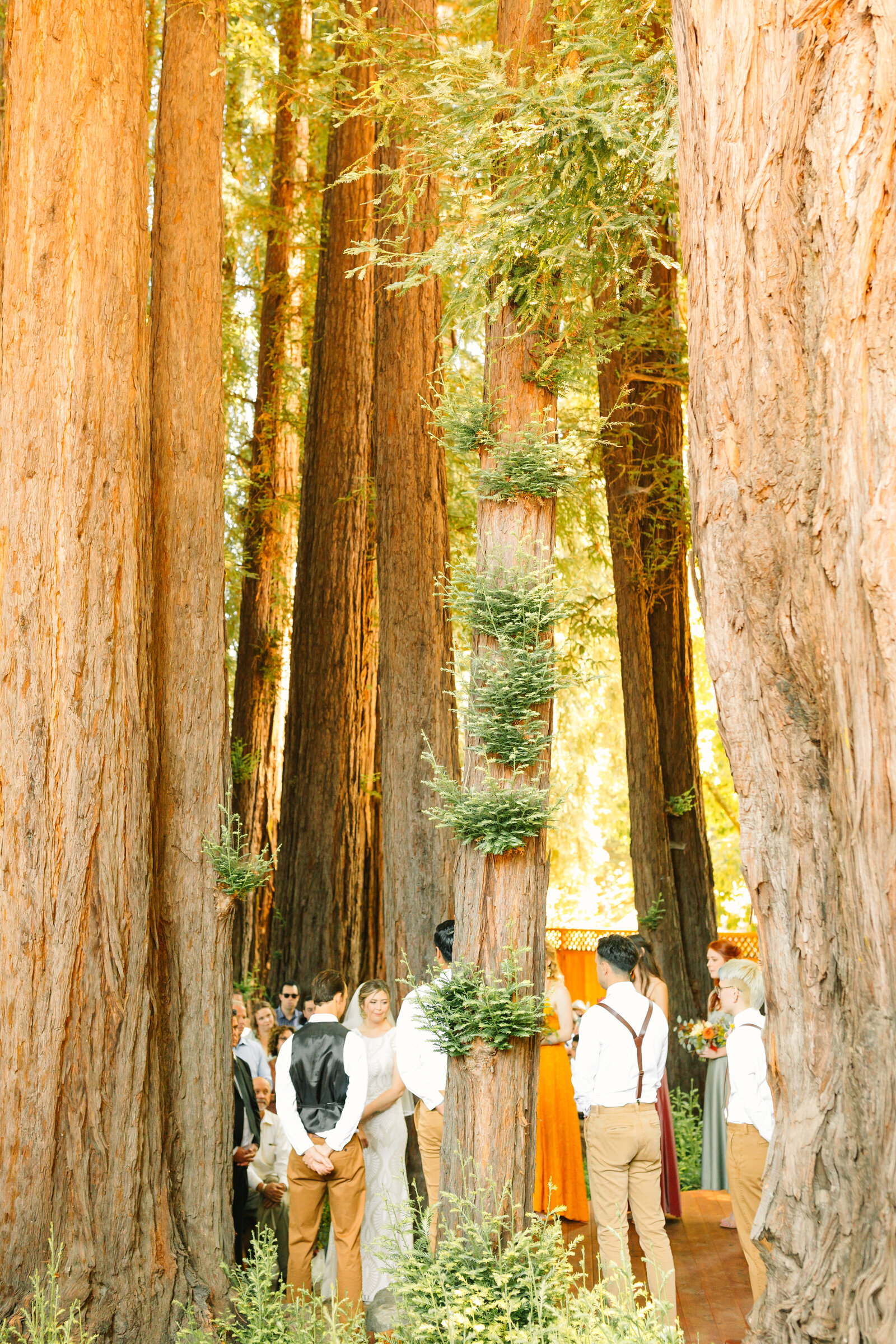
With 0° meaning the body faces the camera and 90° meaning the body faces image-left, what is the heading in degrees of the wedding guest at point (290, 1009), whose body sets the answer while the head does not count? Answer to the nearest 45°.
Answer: approximately 0°

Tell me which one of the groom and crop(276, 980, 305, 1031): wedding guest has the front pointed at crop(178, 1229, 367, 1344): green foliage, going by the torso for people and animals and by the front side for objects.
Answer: the wedding guest

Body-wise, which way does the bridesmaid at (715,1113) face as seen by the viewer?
to the viewer's left

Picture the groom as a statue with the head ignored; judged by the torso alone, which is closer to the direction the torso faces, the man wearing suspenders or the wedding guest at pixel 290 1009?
the wedding guest

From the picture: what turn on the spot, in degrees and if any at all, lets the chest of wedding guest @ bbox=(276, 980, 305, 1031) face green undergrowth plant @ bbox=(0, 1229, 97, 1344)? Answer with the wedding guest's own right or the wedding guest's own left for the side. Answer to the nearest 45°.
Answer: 0° — they already face it

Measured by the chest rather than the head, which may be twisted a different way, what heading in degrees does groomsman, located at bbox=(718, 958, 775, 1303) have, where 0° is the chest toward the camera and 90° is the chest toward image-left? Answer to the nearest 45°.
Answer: approximately 90°

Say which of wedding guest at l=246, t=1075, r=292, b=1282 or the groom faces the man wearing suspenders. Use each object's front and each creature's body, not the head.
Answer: the wedding guest

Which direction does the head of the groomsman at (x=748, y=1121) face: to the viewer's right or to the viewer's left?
to the viewer's left

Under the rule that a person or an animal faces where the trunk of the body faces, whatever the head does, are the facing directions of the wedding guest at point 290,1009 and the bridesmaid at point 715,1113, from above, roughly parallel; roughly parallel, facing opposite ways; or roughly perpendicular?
roughly perpendicular

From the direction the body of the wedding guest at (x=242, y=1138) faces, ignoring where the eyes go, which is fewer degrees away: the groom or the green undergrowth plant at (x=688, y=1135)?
the groom

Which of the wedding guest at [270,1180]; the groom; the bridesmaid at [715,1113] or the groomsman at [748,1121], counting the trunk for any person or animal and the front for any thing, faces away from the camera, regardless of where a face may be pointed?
the groom
